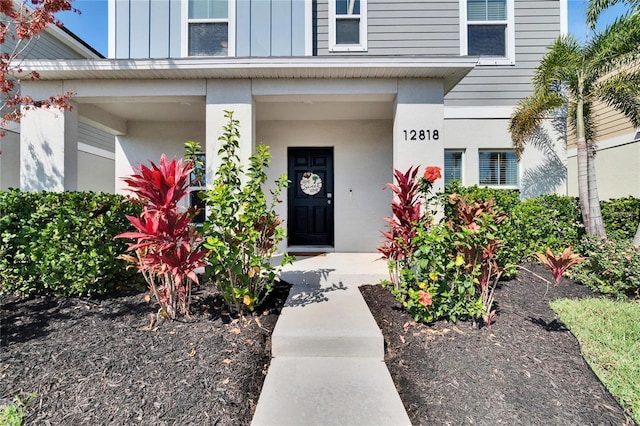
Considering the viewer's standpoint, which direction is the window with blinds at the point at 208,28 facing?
facing the viewer

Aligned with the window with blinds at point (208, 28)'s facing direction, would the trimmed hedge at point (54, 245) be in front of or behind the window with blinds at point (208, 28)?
in front

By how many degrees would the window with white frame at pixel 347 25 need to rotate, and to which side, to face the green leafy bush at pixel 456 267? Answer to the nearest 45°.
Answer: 0° — it already faces it

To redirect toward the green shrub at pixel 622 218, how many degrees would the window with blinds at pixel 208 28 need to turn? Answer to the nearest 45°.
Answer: approximately 45° to its left

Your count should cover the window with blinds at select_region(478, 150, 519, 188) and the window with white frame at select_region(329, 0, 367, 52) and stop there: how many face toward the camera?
2

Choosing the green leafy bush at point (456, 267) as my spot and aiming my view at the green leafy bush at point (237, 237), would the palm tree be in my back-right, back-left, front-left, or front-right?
back-right

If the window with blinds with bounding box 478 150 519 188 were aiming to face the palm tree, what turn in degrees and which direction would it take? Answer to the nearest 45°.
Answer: approximately 45° to its left

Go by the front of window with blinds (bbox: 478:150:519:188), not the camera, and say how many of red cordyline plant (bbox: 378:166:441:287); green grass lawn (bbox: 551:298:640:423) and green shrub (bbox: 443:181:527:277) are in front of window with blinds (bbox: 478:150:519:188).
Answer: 3

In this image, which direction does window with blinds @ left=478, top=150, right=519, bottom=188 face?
toward the camera

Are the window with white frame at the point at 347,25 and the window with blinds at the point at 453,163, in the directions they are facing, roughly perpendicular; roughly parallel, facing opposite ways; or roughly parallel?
roughly parallel

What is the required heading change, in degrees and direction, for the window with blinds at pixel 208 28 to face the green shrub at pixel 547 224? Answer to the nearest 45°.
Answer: approximately 45° to its left

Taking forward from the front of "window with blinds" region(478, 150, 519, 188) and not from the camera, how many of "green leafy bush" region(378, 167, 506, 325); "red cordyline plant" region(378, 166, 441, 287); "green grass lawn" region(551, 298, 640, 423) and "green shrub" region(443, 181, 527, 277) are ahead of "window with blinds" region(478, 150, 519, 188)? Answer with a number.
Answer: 4
